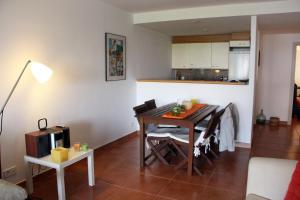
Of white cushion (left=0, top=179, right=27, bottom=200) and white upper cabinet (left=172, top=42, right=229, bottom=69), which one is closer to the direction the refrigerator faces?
the white cushion

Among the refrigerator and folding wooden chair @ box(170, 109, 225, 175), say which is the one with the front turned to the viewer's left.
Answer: the folding wooden chair

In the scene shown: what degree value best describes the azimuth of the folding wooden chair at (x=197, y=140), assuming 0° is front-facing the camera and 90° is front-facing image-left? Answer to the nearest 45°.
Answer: approximately 90°

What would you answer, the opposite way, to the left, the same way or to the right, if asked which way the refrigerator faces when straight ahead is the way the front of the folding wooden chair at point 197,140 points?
to the left

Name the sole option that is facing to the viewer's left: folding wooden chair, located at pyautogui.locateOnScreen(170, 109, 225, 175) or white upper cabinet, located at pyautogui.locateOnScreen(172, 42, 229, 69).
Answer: the folding wooden chair

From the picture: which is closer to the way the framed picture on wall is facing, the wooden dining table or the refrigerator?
the wooden dining table

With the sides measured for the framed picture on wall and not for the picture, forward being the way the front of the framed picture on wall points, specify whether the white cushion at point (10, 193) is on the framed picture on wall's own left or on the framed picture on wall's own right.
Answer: on the framed picture on wall's own right

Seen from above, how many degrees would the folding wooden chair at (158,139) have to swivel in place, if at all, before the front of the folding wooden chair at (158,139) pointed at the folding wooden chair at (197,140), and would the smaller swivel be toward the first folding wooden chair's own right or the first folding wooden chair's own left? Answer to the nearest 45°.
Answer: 0° — it already faces it

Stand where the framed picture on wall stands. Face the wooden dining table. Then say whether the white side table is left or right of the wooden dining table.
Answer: right
